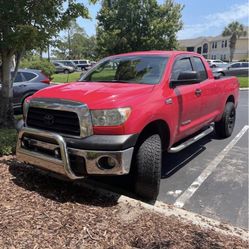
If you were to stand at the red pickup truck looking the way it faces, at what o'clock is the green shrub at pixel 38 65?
The green shrub is roughly at 4 o'clock from the red pickup truck.

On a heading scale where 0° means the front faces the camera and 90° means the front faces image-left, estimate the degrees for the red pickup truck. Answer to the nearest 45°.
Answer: approximately 45°

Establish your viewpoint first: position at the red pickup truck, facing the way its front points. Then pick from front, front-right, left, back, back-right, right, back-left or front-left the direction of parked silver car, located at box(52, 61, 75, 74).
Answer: back-right
